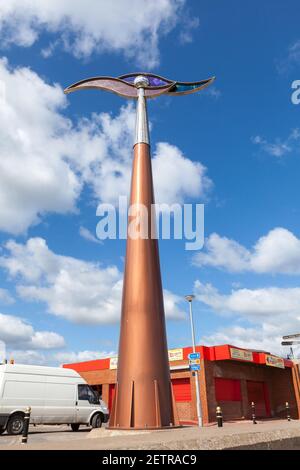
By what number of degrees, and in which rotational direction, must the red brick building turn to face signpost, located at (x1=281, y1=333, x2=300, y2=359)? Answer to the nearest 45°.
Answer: approximately 90° to its left

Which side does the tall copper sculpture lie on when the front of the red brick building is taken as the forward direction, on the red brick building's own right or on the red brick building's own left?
on the red brick building's own right

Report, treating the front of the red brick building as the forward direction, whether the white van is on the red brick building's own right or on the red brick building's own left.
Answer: on the red brick building's own right

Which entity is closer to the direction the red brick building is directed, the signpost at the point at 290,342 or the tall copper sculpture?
the tall copper sculpture

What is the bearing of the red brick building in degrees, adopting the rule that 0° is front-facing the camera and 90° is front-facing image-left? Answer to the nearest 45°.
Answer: approximately 315°
